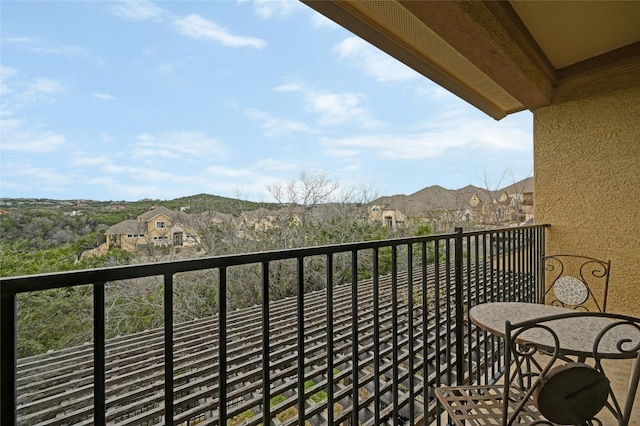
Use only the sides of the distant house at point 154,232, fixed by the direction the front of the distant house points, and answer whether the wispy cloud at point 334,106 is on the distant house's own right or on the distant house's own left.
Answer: on the distant house's own left

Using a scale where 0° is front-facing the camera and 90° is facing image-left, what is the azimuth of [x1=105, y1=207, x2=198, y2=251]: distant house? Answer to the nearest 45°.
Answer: approximately 0°

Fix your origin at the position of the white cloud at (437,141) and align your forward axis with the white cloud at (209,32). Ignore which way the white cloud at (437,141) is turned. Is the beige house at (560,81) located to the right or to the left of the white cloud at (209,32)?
left

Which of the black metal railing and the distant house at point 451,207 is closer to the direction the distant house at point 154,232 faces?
the black metal railing

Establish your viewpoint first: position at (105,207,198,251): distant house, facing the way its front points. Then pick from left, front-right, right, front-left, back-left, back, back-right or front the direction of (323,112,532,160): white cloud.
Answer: left

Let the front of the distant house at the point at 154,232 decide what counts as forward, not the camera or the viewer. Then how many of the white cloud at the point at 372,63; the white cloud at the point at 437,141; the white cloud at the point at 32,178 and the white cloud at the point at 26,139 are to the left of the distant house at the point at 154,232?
2

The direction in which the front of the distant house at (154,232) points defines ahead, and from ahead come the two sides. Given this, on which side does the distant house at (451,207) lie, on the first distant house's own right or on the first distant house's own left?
on the first distant house's own left
